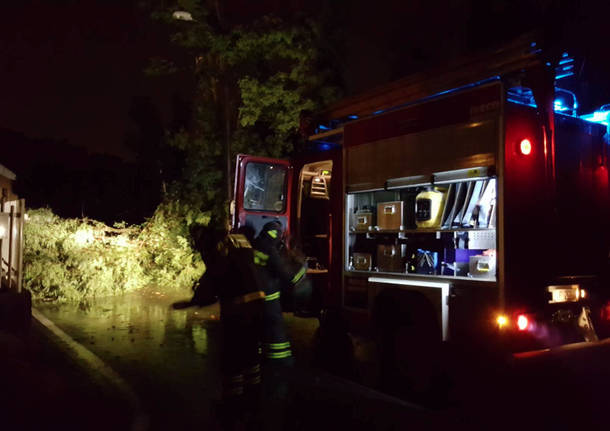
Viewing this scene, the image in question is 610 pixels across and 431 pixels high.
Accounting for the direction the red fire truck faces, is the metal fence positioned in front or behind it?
in front

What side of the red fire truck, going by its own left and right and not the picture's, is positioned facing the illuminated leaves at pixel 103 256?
front

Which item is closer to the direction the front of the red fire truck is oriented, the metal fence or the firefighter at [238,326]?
the metal fence

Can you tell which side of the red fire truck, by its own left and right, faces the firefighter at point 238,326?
left

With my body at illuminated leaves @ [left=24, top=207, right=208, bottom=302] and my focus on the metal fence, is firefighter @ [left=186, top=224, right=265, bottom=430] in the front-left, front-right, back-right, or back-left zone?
front-left

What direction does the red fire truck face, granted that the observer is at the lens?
facing away from the viewer and to the left of the viewer

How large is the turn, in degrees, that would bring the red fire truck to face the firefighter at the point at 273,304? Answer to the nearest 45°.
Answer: approximately 45° to its left
